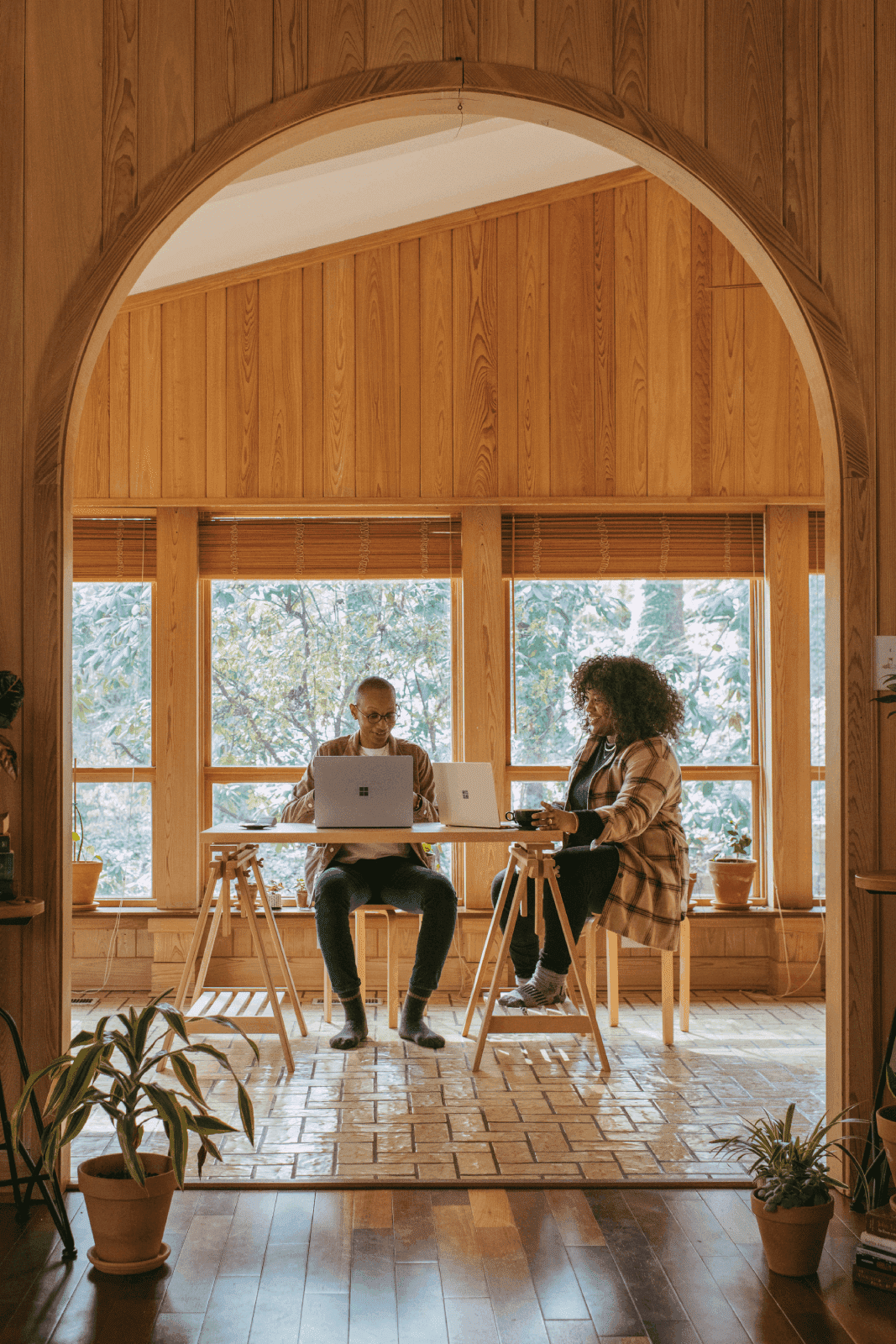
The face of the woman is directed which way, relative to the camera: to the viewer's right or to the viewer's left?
to the viewer's left

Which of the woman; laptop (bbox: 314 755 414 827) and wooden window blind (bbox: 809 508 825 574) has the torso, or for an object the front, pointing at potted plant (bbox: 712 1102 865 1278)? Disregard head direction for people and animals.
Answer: the wooden window blind

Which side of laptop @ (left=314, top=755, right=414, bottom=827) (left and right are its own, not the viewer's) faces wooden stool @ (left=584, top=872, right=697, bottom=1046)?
right

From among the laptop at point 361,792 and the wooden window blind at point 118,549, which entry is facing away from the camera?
the laptop

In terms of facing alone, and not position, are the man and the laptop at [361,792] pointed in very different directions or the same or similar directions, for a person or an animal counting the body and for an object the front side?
very different directions

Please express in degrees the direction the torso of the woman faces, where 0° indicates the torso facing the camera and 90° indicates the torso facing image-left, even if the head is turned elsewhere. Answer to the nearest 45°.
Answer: approximately 90°

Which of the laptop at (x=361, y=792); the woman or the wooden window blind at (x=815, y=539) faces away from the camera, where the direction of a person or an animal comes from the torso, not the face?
the laptop

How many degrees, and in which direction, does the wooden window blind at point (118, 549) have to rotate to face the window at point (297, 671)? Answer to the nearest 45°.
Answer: approximately 90° to its left

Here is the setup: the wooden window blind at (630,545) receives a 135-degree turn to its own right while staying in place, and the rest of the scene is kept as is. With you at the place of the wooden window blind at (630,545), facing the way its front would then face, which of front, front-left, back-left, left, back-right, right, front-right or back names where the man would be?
left

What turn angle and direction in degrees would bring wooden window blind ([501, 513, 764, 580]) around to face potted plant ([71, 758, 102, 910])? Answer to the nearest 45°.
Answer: approximately 90° to its right

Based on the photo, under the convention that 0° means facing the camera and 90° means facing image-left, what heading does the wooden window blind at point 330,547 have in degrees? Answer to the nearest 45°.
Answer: approximately 0°

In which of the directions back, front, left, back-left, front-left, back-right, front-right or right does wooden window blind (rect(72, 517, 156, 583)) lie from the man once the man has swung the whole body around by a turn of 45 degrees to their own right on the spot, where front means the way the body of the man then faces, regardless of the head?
right

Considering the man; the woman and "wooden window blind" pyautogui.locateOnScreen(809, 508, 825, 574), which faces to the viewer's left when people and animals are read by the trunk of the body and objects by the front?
the woman
